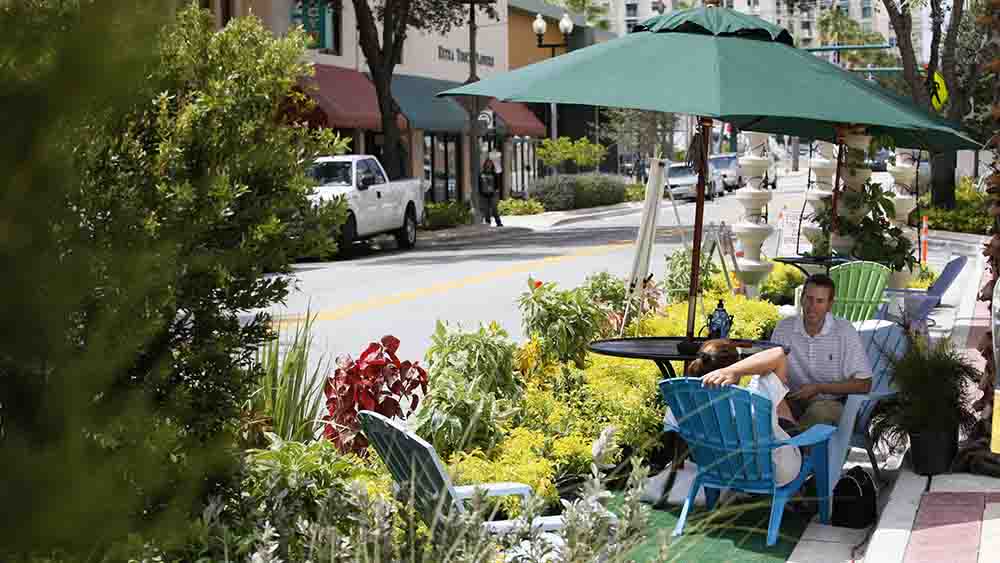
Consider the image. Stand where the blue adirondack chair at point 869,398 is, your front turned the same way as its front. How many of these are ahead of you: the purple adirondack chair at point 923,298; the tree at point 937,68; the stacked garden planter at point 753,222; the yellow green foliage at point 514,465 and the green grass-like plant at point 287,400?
2

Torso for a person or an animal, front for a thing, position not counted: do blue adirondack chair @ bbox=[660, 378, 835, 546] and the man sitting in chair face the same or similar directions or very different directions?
very different directions

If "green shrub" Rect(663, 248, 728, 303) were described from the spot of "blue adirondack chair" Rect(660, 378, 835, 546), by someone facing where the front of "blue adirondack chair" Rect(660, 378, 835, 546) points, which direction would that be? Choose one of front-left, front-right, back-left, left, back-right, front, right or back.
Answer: front-left

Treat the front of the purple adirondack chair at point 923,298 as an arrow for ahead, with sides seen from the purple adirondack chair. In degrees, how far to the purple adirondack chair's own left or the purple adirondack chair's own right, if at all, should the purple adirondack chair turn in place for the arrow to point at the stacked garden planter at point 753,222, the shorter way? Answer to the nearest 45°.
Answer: approximately 45° to the purple adirondack chair's own right

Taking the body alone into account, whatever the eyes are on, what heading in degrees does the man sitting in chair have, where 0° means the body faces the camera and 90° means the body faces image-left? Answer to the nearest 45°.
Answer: approximately 45°

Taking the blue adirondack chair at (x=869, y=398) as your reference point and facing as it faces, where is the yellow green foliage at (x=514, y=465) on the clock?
The yellow green foliage is roughly at 12 o'clock from the blue adirondack chair.

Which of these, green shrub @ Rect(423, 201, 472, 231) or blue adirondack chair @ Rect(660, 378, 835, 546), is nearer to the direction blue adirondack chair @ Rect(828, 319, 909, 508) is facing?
the blue adirondack chair

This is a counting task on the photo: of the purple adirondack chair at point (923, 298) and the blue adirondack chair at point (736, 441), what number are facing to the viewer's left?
1

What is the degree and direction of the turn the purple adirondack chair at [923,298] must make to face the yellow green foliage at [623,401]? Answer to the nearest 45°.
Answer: approximately 90° to its left

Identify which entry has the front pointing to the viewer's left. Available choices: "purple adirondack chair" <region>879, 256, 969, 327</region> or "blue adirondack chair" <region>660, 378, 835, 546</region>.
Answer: "purple adirondack chair" <region>879, 256, 969, 327</region>

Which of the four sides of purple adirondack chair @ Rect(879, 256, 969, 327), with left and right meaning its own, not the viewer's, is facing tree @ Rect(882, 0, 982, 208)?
right

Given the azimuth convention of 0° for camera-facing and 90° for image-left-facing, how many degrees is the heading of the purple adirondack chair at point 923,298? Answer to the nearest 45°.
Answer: approximately 90°
